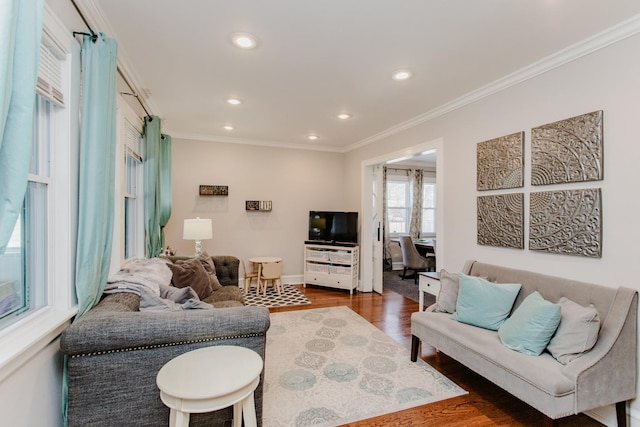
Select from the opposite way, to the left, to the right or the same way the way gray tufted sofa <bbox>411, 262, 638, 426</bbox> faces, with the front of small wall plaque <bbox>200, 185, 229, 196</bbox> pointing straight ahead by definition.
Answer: to the right

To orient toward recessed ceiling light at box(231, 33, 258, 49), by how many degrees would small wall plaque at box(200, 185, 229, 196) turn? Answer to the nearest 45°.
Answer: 0° — it already faces it

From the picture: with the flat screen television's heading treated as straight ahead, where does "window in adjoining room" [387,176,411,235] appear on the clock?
The window in adjoining room is roughly at 7 o'clock from the flat screen television.

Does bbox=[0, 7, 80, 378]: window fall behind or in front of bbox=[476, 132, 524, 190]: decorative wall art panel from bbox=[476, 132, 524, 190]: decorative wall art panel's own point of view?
in front

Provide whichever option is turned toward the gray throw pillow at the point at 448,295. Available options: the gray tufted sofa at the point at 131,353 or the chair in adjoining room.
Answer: the gray tufted sofa

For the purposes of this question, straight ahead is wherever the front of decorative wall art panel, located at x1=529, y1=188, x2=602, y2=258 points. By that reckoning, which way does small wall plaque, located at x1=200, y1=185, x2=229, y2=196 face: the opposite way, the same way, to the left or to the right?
to the left

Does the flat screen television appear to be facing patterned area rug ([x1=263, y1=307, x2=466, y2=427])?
yes

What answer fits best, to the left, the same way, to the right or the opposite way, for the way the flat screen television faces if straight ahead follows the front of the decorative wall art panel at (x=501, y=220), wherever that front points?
to the left

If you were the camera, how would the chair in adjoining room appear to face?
facing away from the viewer and to the right of the viewer

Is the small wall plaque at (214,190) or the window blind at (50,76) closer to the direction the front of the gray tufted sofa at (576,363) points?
the window blind

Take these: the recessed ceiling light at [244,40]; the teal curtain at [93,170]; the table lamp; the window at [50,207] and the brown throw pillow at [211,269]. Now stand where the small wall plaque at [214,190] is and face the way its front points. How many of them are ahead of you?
5

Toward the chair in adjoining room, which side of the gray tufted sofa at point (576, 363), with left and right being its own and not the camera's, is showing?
right

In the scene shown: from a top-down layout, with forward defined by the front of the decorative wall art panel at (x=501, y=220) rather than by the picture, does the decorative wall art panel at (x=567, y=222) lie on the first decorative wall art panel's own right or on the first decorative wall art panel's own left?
on the first decorative wall art panel's own left

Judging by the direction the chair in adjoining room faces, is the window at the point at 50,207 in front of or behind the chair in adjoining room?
behind

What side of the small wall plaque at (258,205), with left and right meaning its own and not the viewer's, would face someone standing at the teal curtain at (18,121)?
front
